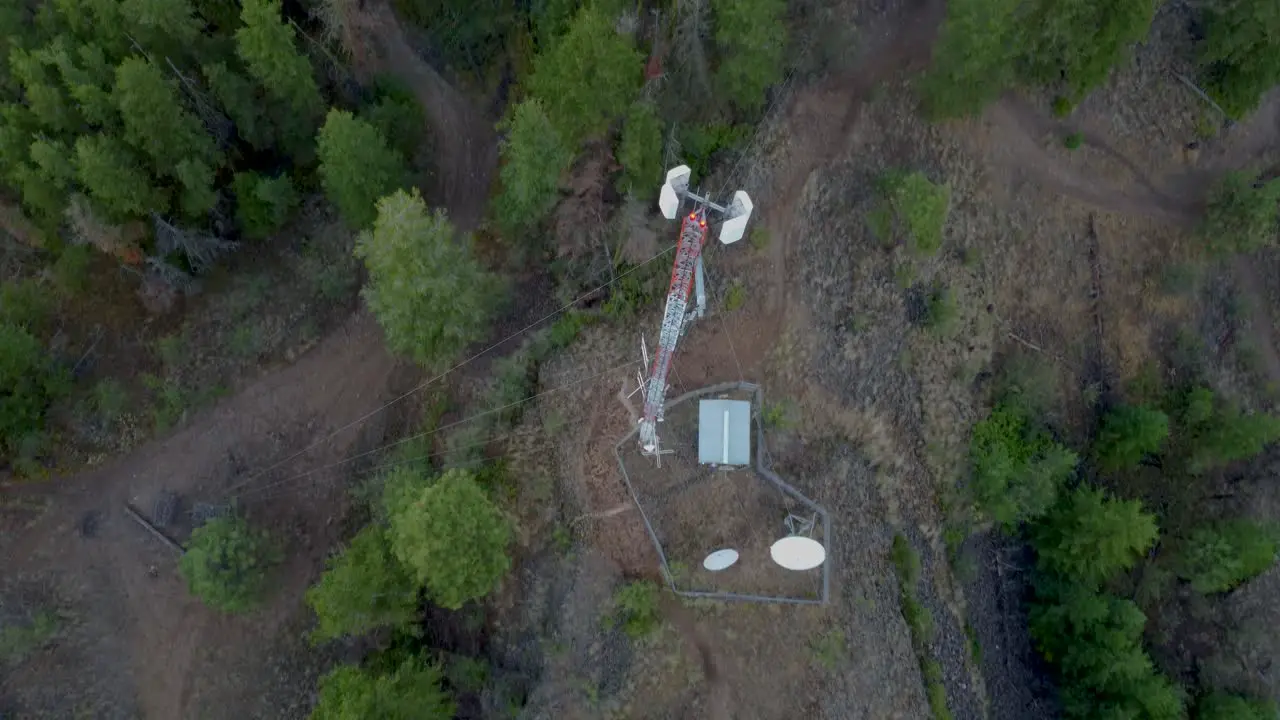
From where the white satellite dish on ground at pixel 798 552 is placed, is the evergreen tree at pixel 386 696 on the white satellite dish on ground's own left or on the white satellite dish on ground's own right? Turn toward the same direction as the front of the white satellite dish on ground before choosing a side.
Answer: on the white satellite dish on ground's own right

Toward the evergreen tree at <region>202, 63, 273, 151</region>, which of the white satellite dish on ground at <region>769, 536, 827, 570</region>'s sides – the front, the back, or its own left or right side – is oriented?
right

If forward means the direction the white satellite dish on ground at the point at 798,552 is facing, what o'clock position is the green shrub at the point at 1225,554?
The green shrub is roughly at 8 o'clock from the white satellite dish on ground.

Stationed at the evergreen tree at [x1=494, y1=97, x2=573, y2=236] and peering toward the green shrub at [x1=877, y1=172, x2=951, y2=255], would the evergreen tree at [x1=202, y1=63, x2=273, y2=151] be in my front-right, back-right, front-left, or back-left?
back-left

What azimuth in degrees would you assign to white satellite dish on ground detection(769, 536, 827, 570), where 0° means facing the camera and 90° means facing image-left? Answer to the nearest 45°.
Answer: approximately 0°

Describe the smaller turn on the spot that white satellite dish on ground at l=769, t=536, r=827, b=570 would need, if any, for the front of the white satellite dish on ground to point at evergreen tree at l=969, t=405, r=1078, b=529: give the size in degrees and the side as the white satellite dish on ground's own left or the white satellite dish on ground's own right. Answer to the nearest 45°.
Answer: approximately 135° to the white satellite dish on ground's own left

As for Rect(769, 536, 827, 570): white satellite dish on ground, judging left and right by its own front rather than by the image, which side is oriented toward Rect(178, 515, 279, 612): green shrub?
right

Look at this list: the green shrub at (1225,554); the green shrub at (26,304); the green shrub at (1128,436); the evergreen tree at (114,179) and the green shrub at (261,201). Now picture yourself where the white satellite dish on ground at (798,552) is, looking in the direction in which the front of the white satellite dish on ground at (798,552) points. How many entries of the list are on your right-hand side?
3

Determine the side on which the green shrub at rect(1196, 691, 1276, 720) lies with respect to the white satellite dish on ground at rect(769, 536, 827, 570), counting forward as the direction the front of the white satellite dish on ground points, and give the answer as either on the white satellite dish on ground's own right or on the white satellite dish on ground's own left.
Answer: on the white satellite dish on ground's own left

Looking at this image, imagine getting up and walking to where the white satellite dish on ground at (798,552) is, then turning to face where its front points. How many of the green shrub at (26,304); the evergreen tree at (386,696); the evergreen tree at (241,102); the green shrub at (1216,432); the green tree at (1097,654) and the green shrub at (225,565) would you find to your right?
4
